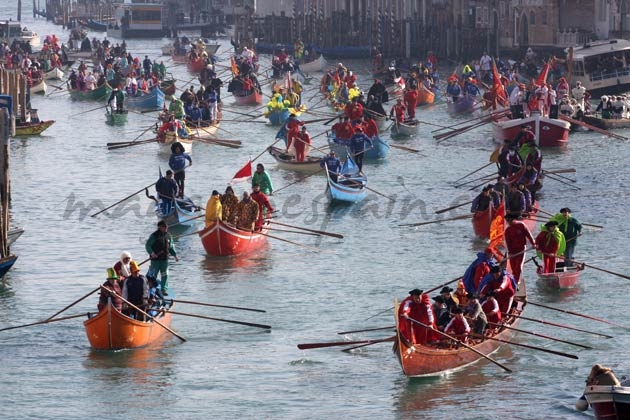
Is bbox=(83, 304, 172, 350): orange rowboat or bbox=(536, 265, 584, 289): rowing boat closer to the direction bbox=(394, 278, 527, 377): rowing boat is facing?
the orange rowboat

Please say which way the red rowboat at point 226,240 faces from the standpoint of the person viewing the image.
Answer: facing the viewer and to the left of the viewer

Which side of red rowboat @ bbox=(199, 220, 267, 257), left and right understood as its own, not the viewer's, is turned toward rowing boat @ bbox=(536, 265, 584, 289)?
left

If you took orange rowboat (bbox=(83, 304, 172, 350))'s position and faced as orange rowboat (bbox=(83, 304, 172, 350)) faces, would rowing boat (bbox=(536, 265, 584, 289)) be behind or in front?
behind

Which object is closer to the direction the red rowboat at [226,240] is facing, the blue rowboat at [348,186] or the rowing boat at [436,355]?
the rowing boat

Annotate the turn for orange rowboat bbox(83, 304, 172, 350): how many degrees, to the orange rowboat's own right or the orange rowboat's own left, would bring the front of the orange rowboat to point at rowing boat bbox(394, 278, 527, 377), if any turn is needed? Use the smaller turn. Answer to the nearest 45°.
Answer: approximately 90° to the orange rowboat's own left

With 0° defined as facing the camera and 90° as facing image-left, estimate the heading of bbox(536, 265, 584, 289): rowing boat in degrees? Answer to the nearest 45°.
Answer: approximately 0°

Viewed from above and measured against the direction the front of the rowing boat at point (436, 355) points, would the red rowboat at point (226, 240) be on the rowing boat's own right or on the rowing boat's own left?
on the rowing boat's own right

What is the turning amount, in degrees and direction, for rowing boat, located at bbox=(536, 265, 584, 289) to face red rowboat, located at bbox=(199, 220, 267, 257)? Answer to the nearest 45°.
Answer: approximately 90° to its right

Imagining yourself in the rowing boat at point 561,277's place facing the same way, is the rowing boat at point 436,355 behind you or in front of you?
in front

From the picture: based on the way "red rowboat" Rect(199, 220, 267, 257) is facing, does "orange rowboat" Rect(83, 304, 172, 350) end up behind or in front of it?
in front

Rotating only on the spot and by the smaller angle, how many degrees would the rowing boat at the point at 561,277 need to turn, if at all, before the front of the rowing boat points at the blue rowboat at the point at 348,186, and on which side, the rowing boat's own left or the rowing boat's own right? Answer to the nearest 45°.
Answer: approximately 135° to the rowing boat's own right

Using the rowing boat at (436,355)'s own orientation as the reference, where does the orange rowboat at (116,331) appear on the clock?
The orange rowboat is roughly at 2 o'clock from the rowing boat.
